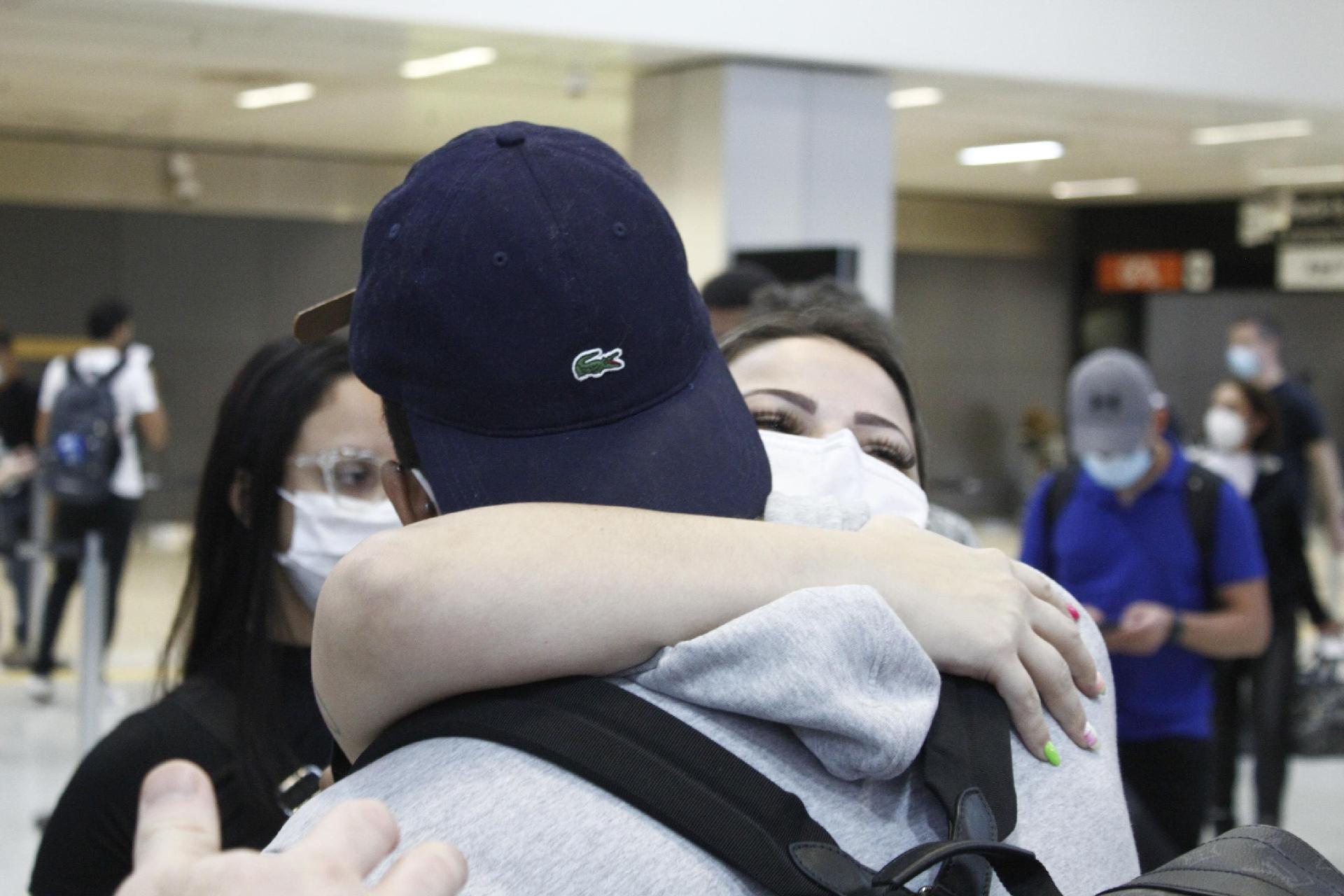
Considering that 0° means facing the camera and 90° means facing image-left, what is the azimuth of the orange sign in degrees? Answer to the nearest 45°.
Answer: approximately 0°

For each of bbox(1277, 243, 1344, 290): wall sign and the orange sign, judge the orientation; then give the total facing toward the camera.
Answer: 2

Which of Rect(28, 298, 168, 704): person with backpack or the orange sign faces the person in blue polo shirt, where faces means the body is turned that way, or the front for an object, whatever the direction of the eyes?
the orange sign

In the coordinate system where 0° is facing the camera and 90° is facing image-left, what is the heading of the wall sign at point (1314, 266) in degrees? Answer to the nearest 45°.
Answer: approximately 0°

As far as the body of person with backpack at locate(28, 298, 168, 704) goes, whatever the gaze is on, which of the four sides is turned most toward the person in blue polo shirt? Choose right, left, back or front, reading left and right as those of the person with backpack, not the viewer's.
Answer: right

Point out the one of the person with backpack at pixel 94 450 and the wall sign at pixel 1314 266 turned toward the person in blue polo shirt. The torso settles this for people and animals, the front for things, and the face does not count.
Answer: the wall sign
